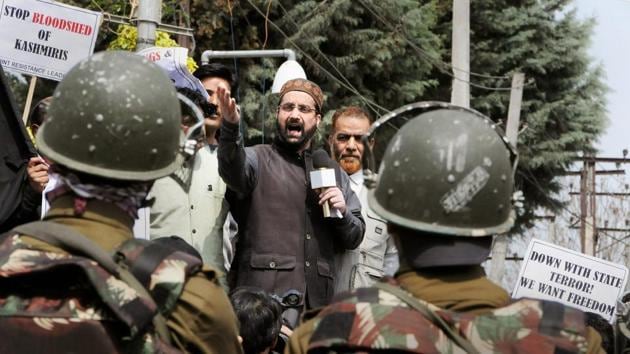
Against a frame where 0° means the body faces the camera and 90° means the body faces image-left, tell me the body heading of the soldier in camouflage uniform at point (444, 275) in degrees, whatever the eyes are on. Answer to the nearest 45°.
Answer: approximately 180°

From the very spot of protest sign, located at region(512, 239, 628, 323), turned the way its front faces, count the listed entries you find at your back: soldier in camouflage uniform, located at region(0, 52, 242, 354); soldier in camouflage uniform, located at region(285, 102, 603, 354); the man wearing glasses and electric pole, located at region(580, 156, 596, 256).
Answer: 1

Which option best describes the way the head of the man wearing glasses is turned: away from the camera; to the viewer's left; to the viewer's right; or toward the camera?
toward the camera

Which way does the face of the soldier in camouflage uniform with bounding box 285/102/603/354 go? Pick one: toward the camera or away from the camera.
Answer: away from the camera

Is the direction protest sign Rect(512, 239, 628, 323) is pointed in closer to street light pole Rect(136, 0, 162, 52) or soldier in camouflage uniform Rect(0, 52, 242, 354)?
the soldier in camouflage uniform

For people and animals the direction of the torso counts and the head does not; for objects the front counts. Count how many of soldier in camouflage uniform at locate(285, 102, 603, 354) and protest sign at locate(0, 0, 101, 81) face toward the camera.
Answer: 1

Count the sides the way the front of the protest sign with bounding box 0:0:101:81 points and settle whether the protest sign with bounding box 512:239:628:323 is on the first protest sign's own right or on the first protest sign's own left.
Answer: on the first protest sign's own left

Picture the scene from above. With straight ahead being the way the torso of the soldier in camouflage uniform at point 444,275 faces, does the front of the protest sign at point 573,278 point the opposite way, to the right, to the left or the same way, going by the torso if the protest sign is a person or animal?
the opposite way

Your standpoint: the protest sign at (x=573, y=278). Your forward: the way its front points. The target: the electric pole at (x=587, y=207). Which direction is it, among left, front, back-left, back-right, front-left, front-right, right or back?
back

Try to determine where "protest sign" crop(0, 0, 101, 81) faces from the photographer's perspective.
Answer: facing the viewer

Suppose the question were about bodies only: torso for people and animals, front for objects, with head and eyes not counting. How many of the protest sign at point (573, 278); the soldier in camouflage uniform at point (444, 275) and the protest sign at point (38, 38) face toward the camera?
2

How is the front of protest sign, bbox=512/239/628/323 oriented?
toward the camera

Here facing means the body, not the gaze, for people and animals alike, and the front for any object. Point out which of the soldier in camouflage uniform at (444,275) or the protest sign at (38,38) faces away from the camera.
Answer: the soldier in camouflage uniform

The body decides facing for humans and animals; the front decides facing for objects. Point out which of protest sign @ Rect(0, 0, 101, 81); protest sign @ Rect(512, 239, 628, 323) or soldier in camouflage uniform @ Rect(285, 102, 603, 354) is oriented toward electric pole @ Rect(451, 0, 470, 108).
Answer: the soldier in camouflage uniform

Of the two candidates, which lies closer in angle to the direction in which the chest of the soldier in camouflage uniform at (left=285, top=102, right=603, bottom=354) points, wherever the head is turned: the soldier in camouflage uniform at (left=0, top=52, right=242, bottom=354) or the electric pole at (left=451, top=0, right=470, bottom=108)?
the electric pole

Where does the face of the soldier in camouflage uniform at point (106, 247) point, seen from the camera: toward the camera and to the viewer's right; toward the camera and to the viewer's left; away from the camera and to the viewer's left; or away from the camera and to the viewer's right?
away from the camera and to the viewer's right

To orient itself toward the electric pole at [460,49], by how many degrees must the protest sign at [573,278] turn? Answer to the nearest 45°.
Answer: approximately 180°
